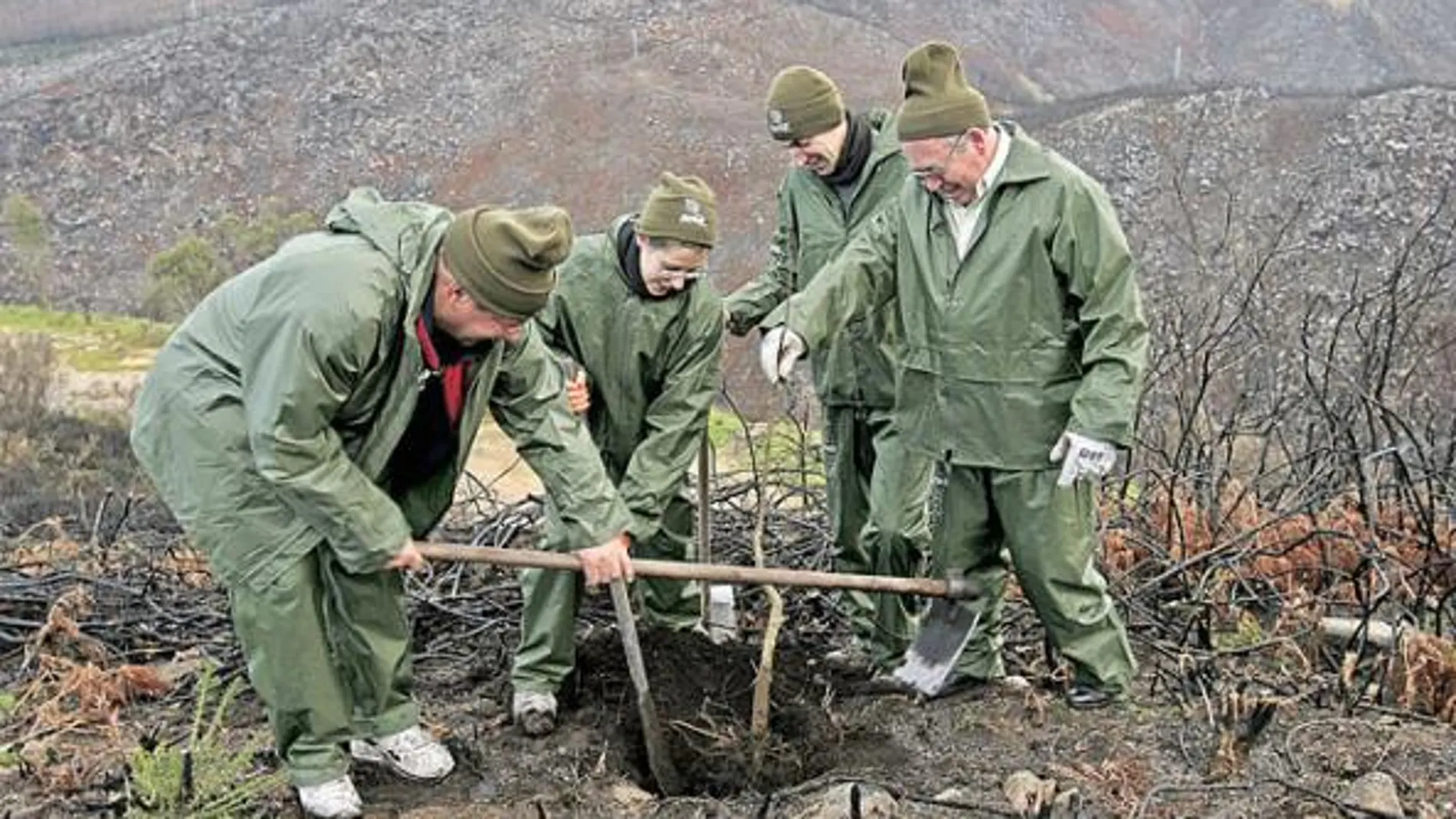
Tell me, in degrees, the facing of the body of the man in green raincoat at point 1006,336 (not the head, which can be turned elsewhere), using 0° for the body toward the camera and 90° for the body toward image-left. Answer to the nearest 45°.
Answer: approximately 45°

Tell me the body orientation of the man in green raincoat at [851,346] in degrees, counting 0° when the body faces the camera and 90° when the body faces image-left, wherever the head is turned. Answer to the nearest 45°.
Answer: approximately 45°

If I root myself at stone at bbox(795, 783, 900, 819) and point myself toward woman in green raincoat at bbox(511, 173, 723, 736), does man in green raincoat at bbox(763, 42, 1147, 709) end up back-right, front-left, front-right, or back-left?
front-right

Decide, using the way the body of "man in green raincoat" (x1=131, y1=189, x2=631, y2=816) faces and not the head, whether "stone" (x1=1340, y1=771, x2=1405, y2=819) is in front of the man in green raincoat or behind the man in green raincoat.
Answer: in front

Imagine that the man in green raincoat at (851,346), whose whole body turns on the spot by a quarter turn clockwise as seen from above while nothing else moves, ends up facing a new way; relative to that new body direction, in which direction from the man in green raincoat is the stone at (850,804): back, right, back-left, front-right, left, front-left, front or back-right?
back-left

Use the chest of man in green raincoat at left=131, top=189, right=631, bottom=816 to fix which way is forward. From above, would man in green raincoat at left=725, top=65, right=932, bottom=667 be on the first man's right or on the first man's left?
on the first man's left

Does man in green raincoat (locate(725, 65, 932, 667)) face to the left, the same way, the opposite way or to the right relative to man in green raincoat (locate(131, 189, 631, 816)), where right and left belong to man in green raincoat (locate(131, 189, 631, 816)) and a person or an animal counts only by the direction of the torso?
to the right

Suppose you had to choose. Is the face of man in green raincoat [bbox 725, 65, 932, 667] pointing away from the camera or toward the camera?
toward the camera

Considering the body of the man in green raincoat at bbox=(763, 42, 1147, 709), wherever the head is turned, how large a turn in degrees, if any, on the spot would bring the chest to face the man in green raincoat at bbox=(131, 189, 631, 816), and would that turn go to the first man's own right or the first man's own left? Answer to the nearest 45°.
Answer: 0° — they already face them

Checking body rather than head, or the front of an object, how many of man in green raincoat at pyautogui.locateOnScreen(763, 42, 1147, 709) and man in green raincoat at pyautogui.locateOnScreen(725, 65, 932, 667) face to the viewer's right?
0

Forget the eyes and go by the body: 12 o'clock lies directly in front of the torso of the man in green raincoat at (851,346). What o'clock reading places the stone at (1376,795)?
The stone is roughly at 9 o'clock from the man in green raincoat.

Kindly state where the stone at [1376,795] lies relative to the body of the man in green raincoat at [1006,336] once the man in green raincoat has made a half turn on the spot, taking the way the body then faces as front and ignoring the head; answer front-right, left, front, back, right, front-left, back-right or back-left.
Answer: right

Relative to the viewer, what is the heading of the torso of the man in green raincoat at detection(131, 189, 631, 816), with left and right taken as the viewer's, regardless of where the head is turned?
facing the viewer and to the right of the viewer

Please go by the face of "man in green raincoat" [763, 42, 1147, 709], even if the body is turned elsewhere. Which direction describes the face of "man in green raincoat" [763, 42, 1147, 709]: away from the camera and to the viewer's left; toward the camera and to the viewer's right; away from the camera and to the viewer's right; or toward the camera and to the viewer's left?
toward the camera and to the viewer's left

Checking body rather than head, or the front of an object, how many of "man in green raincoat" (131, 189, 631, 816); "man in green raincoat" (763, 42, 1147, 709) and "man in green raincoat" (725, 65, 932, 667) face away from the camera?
0

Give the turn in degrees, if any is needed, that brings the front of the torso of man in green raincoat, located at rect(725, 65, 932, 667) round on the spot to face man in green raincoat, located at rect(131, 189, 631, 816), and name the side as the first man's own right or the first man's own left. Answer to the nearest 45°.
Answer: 0° — they already face them
